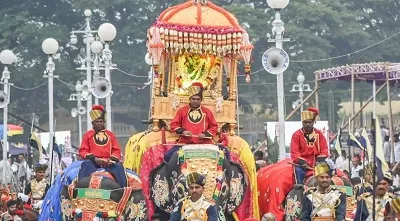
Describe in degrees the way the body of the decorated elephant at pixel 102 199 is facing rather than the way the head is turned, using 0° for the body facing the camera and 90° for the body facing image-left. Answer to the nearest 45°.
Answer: approximately 0°

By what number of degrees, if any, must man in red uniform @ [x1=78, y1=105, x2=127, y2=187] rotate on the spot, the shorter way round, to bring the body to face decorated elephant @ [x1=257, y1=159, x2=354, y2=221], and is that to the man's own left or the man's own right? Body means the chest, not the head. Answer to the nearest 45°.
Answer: approximately 90° to the man's own left

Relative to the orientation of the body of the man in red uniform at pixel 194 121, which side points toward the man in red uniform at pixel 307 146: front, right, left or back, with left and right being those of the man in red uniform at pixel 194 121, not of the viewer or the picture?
left

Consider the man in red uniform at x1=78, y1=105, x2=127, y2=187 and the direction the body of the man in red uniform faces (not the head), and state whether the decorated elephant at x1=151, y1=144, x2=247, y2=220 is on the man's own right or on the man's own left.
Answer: on the man's own left
